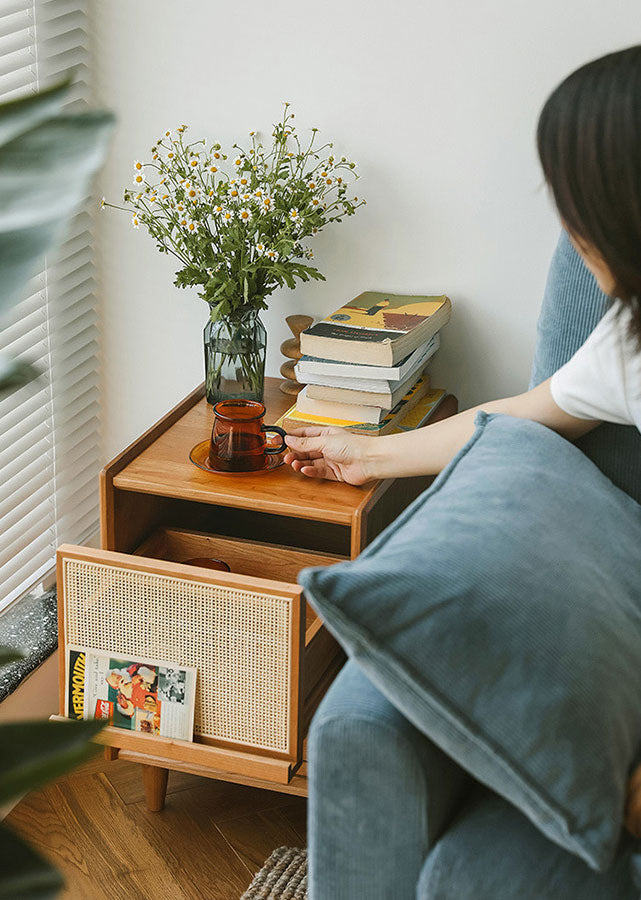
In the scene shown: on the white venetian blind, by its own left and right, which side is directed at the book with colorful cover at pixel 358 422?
front

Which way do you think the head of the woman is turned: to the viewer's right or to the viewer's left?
to the viewer's left

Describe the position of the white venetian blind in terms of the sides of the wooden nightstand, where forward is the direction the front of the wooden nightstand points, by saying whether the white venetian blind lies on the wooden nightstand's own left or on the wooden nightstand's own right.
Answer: on the wooden nightstand's own right

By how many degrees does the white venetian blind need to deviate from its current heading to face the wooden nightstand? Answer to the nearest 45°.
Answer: approximately 45° to its right

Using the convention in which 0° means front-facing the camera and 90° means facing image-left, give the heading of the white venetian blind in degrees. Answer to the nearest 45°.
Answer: approximately 315°

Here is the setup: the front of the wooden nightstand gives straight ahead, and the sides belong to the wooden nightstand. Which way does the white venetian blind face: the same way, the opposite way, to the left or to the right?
to the left

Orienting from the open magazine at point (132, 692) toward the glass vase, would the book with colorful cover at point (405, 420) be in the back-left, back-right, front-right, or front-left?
front-right

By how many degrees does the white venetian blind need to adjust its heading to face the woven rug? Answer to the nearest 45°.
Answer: approximately 45° to its right

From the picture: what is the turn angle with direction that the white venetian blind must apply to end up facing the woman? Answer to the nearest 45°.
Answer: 0° — it already faces them

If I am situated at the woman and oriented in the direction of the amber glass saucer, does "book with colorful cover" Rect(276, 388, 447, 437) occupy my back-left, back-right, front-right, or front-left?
front-right

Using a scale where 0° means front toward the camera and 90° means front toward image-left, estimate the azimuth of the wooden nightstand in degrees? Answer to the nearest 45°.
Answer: approximately 45°
